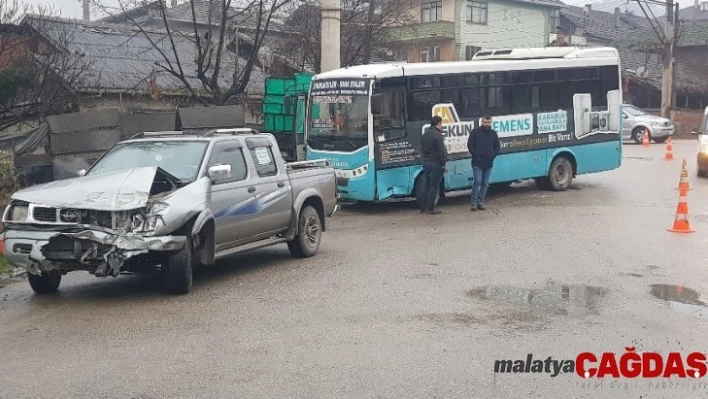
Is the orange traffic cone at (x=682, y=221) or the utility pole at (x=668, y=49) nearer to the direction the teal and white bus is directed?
the orange traffic cone

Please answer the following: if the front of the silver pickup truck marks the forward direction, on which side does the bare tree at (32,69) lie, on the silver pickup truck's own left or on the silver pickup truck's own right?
on the silver pickup truck's own right

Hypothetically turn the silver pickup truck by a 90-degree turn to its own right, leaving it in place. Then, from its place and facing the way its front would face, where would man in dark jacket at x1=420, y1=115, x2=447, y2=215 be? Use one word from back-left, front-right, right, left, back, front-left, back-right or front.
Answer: right

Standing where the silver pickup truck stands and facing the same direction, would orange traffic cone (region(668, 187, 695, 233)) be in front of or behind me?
behind

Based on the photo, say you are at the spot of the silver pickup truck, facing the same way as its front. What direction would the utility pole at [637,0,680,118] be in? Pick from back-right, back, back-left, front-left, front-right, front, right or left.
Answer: back

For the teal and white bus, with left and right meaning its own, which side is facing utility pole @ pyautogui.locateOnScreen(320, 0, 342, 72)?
right

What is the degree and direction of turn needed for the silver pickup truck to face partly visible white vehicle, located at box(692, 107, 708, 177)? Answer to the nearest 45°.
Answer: approximately 180°
